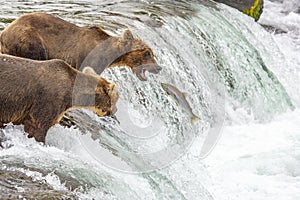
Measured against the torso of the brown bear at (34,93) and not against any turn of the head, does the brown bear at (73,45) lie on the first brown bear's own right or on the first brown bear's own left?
on the first brown bear's own left

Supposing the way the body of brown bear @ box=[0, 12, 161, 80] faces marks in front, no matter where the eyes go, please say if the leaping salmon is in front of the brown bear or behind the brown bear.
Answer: in front

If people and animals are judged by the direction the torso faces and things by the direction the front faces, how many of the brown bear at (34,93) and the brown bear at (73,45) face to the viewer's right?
2

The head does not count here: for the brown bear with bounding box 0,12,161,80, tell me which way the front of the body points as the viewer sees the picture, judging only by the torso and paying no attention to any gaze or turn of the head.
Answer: to the viewer's right

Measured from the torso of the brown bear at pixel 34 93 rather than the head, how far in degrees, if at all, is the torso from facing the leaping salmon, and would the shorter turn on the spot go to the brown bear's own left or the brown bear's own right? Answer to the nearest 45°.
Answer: approximately 45° to the brown bear's own left

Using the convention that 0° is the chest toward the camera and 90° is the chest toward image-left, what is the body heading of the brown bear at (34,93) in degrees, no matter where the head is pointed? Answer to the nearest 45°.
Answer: approximately 270°

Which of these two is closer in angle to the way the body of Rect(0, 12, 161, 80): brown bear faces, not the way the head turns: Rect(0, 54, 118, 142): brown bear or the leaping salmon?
the leaping salmon

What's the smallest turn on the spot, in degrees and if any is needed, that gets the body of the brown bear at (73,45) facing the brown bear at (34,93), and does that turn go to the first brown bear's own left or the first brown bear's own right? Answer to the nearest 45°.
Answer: approximately 90° to the first brown bear's own right
